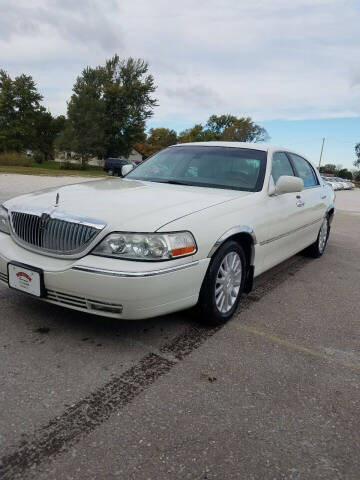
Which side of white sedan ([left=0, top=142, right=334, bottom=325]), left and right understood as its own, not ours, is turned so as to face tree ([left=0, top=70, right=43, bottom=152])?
right

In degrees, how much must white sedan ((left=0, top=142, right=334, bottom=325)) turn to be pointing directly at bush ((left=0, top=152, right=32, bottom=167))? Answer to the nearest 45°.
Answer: approximately 90° to its right

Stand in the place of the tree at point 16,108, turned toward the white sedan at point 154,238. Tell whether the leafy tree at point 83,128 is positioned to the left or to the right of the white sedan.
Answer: left

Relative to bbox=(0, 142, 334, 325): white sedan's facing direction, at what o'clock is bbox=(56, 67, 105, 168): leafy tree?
The leafy tree is roughly at 4 o'clock from the white sedan.

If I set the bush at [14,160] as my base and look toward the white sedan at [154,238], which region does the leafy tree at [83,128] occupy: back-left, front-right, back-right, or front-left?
back-left

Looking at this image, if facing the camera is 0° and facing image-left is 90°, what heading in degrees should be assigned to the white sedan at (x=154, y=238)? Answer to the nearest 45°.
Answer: approximately 45°
